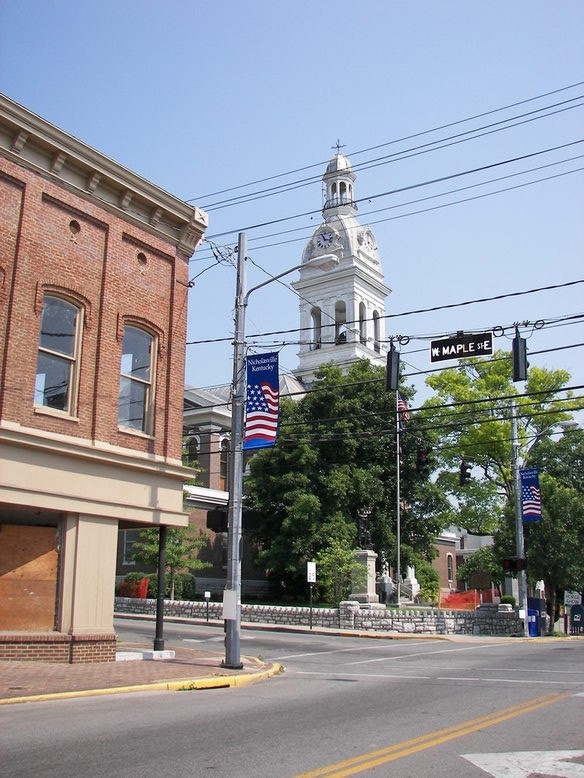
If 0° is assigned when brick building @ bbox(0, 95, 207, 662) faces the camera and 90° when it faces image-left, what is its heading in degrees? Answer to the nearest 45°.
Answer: approximately 315°

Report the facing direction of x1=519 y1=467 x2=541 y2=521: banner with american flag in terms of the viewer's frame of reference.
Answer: facing the viewer

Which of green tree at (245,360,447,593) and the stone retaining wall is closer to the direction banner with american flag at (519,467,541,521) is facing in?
the stone retaining wall

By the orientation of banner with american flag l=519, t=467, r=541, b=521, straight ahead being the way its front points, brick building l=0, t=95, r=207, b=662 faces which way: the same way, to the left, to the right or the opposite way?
to the left

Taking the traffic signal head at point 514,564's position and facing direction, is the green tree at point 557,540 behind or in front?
behind

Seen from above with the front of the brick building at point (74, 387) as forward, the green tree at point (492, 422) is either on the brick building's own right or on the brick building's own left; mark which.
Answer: on the brick building's own left

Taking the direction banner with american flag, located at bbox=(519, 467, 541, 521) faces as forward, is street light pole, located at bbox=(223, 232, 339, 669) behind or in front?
in front

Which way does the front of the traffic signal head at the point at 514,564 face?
toward the camera

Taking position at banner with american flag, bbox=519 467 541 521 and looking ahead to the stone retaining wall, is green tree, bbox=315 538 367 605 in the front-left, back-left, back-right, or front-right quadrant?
front-right

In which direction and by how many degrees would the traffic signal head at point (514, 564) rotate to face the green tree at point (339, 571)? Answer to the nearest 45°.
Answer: approximately 135° to its right

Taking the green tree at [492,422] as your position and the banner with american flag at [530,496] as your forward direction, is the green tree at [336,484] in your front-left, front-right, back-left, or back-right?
front-right

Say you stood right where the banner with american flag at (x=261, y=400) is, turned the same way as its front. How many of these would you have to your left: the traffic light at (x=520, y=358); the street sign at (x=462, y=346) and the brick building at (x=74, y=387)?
2
